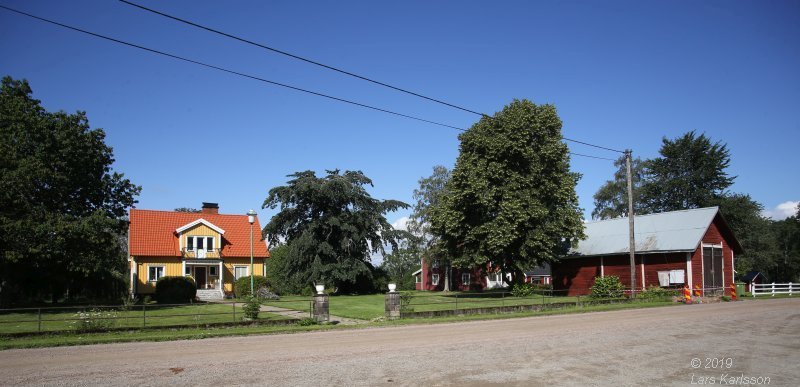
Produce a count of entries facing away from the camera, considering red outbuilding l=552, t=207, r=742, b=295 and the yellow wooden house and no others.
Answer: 0

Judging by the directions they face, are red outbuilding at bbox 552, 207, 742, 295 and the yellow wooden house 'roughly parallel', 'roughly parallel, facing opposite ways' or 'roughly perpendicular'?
roughly parallel

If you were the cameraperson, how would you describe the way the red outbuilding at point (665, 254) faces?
facing the viewer and to the right of the viewer

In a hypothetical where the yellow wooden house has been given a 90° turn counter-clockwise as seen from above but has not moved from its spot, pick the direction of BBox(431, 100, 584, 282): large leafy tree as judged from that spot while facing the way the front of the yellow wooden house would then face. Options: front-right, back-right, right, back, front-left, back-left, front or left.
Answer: front-right

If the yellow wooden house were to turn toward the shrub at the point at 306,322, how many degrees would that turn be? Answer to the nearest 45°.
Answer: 0° — it already faces it

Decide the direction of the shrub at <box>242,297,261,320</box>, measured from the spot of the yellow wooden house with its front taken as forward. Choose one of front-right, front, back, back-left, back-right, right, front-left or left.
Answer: front

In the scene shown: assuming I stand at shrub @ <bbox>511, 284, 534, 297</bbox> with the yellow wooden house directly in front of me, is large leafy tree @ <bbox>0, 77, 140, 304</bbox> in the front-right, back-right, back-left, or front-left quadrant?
front-left

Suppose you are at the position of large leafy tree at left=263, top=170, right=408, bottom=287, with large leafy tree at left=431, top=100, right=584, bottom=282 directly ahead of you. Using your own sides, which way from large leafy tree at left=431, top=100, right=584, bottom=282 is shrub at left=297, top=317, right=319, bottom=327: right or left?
right

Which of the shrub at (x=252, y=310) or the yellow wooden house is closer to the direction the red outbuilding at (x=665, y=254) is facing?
the shrub

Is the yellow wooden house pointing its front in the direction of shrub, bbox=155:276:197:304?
yes

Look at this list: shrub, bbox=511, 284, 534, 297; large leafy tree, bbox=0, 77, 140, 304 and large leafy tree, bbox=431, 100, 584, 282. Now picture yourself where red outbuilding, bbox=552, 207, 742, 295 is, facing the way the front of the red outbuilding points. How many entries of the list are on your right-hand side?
3

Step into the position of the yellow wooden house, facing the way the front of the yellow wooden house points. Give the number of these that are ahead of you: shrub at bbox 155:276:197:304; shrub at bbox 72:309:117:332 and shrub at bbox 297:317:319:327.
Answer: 3

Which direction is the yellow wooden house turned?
toward the camera

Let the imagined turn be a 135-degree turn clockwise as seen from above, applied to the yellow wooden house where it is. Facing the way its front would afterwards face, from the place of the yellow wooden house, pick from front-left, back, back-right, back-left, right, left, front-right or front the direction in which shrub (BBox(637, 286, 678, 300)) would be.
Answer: back

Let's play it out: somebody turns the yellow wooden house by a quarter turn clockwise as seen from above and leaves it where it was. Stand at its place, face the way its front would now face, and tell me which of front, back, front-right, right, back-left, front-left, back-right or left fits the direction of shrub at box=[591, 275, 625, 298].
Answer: back-left
